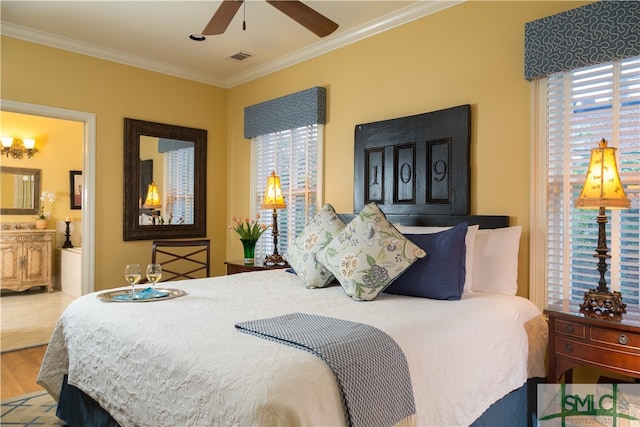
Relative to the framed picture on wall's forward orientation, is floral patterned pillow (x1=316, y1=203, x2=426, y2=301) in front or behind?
in front

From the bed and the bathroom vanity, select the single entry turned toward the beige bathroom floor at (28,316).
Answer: the bathroom vanity

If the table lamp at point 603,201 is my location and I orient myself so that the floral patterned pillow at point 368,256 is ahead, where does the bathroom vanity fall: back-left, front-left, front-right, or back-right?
front-right

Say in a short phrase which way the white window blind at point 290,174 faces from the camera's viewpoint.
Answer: facing the viewer and to the left of the viewer

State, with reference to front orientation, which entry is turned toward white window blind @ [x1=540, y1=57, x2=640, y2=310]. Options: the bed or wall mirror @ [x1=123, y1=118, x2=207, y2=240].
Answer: the wall mirror

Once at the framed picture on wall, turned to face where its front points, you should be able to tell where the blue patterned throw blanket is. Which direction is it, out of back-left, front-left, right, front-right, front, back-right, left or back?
front

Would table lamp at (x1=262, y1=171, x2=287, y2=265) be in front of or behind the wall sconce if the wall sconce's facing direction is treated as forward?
in front

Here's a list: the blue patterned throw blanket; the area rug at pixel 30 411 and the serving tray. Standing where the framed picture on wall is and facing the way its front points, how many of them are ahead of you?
3

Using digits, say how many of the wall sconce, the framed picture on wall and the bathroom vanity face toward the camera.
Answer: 3

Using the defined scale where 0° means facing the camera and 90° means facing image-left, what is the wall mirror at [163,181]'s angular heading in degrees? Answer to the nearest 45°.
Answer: approximately 315°

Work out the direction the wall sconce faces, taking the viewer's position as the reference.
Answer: facing the viewer

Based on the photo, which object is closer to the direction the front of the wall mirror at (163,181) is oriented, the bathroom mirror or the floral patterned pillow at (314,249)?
the floral patterned pillow

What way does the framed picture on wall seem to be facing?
toward the camera

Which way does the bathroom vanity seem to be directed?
toward the camera
